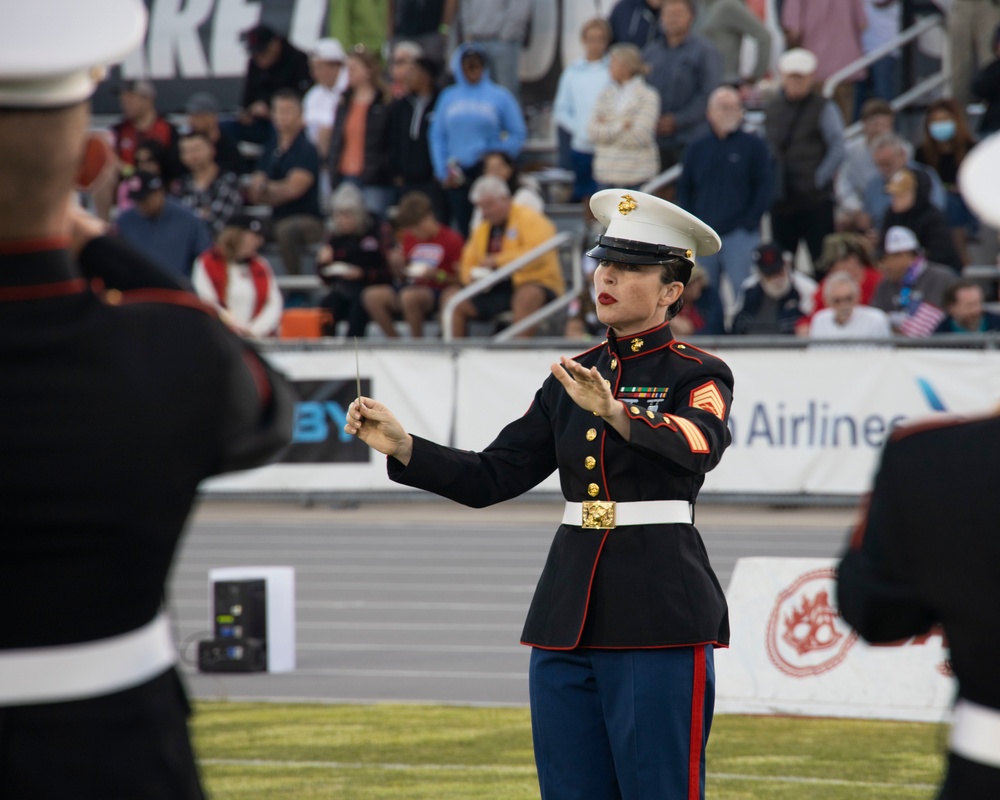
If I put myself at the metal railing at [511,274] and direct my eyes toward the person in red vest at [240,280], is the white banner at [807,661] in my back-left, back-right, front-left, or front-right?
back-left

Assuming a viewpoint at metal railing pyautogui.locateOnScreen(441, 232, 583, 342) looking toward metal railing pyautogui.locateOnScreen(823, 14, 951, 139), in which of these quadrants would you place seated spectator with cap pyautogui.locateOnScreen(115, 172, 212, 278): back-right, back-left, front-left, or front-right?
back-left

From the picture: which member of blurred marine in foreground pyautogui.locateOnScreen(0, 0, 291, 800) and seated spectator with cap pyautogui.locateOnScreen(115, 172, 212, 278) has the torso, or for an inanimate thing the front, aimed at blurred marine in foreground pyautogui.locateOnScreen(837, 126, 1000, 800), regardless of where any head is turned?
the seated spectator with cap

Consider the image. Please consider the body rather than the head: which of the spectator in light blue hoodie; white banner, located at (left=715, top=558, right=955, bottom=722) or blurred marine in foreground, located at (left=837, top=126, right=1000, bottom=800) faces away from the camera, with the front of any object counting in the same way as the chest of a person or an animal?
the blurred marine in foreground

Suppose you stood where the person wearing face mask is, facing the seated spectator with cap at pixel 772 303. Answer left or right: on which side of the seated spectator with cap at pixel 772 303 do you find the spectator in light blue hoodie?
right

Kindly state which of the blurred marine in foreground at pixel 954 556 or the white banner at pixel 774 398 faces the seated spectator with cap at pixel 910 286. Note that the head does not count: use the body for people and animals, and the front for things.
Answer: the blurred marine in foreground

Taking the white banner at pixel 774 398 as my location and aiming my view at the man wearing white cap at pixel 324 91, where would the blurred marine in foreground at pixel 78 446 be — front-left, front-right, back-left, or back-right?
back-left

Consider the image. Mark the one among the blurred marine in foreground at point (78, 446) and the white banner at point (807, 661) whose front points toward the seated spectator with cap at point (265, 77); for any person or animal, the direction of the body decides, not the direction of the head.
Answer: the blurred marine in foreground

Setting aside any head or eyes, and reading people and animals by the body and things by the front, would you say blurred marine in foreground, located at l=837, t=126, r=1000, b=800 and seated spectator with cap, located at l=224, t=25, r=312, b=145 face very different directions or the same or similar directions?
very different directions

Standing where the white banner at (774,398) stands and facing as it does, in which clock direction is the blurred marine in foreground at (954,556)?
The blurred marine in foreground is roughly at 12 o'clock from the white banner.

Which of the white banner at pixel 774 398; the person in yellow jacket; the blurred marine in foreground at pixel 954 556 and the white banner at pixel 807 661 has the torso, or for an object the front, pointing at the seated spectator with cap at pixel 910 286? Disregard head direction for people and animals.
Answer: the blurred marine in foreground

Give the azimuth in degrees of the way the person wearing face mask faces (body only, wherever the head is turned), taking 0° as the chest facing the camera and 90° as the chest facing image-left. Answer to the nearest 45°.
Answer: approximately 0°

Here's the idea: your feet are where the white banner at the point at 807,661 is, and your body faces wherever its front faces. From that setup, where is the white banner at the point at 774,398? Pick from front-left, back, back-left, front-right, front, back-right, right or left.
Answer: back

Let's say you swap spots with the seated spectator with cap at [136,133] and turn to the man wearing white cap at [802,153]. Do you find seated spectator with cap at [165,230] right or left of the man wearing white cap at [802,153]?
right
